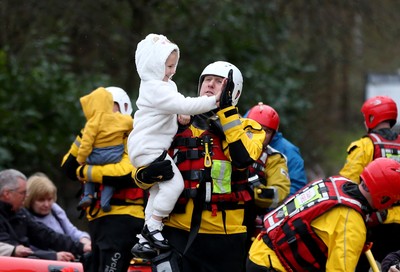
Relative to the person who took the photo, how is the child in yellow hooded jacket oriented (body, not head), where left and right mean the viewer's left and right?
facing away from the viewer and to the right of the viewer

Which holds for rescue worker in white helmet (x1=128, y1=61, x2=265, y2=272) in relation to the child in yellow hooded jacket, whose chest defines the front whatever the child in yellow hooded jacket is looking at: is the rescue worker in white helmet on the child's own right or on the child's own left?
on the child's own right

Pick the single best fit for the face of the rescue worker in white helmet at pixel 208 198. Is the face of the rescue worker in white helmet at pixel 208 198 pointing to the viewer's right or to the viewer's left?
to the viewer's left
